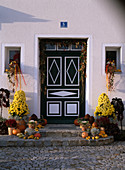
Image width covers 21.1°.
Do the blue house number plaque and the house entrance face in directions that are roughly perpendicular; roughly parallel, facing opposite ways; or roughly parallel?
roughly parallel

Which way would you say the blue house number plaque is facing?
toward the camera

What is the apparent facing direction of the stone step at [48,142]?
toward the camera

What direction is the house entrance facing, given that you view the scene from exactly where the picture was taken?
facing the viewer

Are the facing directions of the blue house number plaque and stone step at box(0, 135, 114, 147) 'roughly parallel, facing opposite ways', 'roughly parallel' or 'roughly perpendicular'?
roughly parallel

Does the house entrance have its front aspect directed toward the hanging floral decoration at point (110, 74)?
no

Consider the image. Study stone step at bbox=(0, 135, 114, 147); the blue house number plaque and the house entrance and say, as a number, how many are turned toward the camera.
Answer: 3

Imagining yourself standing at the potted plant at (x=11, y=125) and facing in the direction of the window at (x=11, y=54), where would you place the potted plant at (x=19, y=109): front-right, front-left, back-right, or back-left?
front-right

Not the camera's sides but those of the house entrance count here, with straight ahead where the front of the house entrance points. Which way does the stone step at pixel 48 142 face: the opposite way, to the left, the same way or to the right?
the same way

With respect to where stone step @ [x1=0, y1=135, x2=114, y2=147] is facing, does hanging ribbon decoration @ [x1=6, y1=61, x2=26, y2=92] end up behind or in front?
behind
